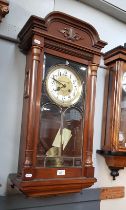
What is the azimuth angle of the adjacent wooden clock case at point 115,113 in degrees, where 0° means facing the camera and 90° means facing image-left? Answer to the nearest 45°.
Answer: approximately 315°

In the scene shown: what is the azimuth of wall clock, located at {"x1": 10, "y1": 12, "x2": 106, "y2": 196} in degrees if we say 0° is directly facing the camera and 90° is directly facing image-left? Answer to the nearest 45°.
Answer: approximately 315°
